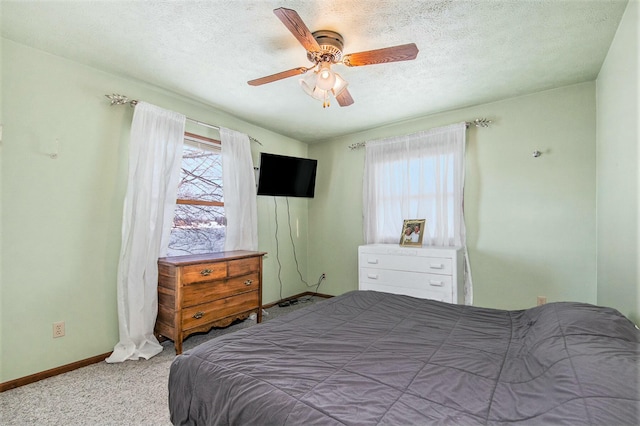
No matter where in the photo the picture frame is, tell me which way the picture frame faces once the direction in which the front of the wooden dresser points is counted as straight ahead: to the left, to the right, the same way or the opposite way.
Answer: to the right

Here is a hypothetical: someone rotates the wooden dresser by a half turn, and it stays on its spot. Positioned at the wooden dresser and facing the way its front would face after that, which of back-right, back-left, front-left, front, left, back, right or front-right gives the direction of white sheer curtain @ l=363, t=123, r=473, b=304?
back-right

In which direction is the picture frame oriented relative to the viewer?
toward the camera

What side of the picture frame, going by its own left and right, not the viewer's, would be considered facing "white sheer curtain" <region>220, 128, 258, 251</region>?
right

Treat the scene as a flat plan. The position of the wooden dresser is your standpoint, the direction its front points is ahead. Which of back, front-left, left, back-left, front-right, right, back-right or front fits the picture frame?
front-left

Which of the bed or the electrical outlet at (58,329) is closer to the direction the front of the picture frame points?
the bed

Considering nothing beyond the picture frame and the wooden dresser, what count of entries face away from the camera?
0

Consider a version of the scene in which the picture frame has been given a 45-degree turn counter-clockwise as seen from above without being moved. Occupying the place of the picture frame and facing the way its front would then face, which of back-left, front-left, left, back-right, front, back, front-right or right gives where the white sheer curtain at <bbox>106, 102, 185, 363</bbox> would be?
right

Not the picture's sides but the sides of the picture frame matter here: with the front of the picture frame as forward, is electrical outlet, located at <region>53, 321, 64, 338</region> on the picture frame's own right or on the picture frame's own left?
on the picture frame's own right

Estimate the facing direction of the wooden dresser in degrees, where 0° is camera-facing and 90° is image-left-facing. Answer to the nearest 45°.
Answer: approximately 315°

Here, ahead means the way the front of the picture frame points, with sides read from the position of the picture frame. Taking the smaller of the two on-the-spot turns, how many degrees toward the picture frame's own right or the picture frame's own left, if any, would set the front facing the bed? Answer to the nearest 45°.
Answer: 0° — it already faces it

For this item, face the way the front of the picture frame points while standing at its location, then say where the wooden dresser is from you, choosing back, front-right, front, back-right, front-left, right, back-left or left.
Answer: front-right
